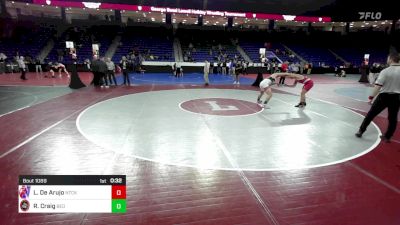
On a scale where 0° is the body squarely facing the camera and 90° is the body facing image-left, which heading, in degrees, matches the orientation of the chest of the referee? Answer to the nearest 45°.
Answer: approximately 135°
